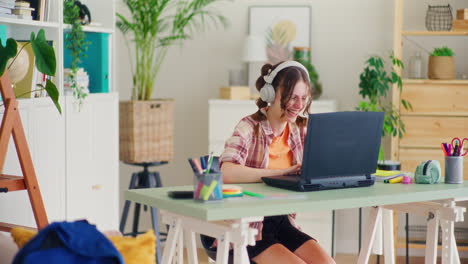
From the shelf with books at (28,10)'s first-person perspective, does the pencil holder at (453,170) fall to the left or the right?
on its left

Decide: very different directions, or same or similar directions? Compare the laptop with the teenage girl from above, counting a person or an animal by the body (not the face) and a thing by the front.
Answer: very different directions

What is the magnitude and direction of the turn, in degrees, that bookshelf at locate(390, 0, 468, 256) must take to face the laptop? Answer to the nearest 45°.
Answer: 0° — it already faces it

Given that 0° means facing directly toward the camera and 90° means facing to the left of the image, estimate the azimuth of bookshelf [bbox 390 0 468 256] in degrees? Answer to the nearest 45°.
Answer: approximately 0°

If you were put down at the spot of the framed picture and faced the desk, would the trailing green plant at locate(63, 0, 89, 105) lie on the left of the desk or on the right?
right

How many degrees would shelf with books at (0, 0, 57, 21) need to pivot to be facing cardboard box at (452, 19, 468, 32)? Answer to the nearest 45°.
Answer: approximately 90° to its left

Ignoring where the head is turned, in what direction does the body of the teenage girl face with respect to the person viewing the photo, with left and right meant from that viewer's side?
facing the viewer and to the right of the viewer

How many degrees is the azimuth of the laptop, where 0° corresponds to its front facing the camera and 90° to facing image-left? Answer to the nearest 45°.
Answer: approximately 135°

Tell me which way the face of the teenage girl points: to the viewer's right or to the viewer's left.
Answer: to the viewer's right

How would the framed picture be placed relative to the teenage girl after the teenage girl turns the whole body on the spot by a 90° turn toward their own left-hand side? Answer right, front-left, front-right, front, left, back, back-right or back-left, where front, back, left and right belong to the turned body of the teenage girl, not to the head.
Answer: front-left

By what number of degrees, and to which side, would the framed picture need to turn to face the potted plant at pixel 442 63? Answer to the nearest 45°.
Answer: approximately 90° to its left

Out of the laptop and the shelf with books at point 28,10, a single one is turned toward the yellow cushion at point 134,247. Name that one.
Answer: the shelf with books
